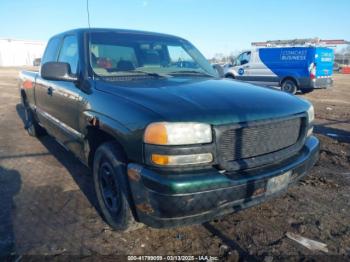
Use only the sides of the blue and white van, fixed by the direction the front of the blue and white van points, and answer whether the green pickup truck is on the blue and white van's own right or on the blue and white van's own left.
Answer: on the blue and white van's own left

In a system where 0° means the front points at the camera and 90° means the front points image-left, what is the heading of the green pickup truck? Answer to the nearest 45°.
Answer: approximately 315°

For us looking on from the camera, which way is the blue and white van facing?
facing away from the viewer and to the left of the viewer

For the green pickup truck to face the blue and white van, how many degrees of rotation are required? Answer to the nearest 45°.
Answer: approximately 90° to its left

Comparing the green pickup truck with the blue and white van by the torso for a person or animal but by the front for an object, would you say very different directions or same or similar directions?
very different directions
